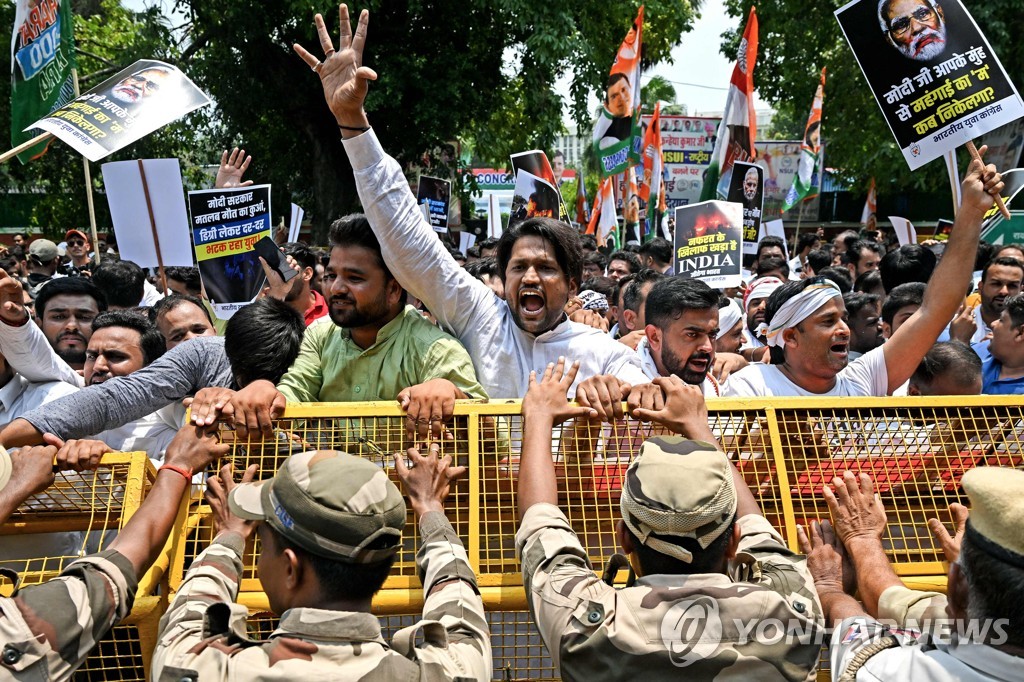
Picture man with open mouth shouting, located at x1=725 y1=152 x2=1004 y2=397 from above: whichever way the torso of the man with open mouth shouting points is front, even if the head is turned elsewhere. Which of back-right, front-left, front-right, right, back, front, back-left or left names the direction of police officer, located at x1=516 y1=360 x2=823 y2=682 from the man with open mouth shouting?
front-right

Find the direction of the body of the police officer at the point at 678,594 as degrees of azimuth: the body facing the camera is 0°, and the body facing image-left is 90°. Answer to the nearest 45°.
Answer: approximately 180°

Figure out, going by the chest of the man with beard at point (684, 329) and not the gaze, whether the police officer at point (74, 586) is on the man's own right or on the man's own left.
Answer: on the man's own right

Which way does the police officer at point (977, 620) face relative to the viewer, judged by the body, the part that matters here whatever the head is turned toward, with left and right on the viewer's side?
facing away from the viewer and to the left of the viewer

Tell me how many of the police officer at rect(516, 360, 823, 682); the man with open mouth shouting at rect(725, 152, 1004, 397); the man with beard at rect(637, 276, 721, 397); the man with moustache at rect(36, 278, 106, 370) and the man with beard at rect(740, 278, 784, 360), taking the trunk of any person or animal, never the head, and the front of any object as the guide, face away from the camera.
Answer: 1

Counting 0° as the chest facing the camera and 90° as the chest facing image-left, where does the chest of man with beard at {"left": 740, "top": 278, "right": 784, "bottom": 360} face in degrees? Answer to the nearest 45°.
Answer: approximately 315°

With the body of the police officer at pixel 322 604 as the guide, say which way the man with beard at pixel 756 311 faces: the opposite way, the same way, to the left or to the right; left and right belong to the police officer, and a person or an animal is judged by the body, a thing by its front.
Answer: the opposite way

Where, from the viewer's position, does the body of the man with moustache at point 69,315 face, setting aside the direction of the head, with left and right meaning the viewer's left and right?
facing the viewer

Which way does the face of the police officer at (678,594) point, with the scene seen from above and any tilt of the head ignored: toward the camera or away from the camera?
away from the camera

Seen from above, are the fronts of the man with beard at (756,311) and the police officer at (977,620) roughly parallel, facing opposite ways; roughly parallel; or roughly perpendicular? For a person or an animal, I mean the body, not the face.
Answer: roughly parallel, facing opposite ways

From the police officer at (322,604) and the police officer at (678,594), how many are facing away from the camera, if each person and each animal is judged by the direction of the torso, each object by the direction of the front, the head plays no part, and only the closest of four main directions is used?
2

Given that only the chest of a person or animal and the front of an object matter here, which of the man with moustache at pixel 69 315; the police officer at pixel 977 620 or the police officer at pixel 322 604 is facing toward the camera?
the man with moustache

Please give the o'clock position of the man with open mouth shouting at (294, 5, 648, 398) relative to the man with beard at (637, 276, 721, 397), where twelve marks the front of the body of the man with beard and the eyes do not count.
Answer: The man with open mouth shouting is roughly at 3 o'clock from the man with beard.

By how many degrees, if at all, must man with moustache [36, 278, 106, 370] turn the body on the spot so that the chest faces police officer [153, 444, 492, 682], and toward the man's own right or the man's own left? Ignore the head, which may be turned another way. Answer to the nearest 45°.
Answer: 0° — they already face them

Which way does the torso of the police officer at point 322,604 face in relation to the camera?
away from the camera

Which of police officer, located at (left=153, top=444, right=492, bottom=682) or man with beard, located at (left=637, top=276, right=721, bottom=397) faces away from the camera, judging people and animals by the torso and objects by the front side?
the police officer

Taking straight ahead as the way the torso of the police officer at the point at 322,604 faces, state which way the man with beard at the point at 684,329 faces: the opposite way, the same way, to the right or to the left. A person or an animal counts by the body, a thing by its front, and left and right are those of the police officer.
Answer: the opposite way

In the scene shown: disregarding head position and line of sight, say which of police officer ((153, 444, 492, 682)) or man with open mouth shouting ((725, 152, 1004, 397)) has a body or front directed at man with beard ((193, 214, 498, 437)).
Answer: the police officer
